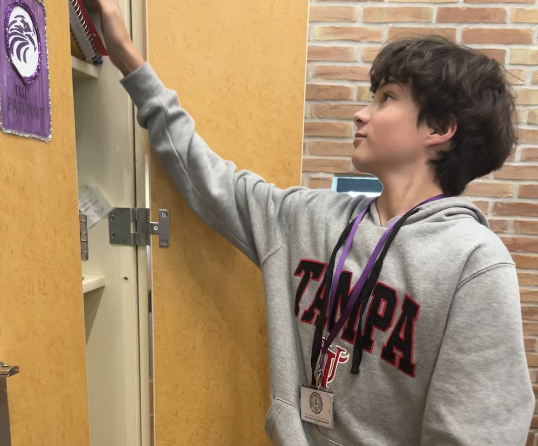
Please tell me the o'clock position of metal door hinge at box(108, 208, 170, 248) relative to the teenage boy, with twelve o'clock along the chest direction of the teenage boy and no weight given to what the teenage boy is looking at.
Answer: The metal door hinge is roughly at 2 o'clock from the teenage boy.

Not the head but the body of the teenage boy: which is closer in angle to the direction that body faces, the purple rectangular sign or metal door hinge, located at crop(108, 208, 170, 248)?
the purple rectangular sign

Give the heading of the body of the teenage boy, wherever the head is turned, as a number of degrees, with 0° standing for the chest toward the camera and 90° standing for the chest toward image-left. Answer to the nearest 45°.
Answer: approximately 45°

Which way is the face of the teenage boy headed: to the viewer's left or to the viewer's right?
to the viewer's left

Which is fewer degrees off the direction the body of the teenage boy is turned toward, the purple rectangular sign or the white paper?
the purple rectangular sign

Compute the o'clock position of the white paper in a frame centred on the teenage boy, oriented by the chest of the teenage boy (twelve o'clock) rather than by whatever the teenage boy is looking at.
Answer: The white paper is roughly at 2 o'clock from the teenage boy.
